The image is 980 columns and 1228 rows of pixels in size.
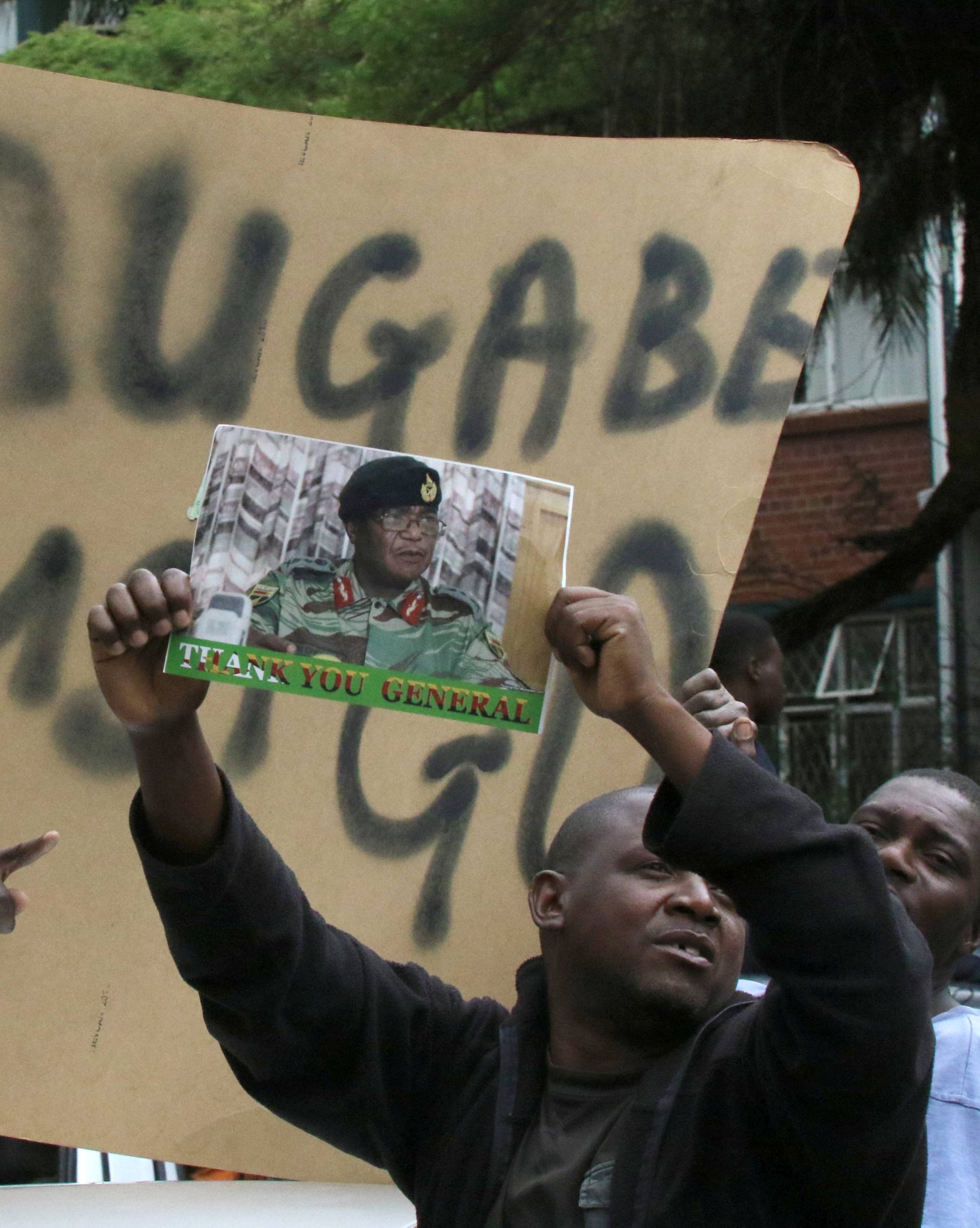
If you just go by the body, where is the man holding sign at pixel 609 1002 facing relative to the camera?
toward the camera

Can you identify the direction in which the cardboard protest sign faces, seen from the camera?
facing the viewer

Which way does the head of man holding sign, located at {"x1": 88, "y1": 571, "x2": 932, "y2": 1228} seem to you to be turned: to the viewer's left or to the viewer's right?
to the viewer's right

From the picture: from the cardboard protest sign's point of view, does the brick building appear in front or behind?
behind

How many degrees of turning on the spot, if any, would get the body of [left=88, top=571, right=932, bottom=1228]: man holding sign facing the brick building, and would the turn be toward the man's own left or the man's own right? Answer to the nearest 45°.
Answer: approximately 180°
